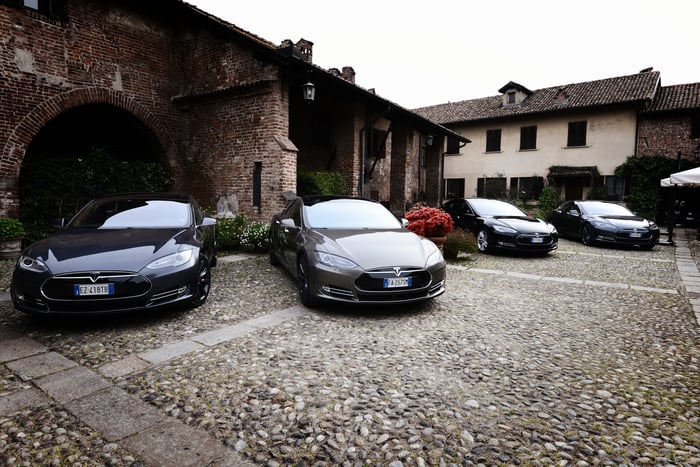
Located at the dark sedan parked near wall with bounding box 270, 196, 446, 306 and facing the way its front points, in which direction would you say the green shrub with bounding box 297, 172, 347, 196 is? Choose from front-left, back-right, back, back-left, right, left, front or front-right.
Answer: back-left

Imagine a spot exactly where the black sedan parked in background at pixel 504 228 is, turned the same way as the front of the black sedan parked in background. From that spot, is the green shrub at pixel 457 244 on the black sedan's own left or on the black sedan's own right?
on the black sedan's own right

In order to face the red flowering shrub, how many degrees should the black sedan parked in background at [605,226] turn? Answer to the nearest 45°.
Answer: approximately 90° to its right

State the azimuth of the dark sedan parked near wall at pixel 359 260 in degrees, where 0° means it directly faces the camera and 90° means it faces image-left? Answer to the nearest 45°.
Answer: approximately 315°

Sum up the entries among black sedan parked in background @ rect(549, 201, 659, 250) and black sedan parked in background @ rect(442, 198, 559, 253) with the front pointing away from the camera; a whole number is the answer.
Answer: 0

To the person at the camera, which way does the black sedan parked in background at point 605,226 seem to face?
facing the viewer and to the right of the viewer

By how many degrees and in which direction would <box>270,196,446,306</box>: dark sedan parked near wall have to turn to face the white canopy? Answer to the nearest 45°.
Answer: approximately 90° to its left

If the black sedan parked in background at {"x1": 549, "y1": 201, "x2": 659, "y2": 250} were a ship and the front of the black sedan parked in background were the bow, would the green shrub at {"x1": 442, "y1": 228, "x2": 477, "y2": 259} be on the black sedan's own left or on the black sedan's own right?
on the black sedan's own right

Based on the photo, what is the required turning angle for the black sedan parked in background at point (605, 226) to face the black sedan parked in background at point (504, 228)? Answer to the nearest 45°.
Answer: approximately 90° to its right

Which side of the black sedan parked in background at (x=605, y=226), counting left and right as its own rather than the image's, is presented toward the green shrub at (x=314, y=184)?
right

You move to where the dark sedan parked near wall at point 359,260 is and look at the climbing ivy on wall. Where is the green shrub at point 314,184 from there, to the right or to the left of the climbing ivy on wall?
left
